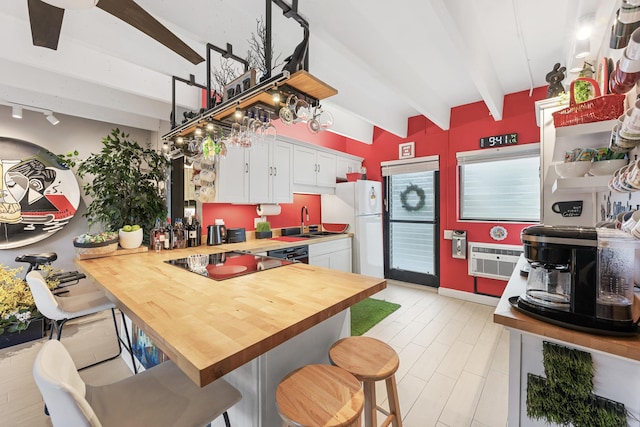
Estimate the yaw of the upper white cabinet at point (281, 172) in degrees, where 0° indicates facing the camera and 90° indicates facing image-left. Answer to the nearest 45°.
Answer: approximately 315°

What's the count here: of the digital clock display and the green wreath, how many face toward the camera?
2

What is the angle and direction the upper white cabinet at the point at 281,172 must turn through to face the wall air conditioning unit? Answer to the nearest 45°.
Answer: approximately 45° to its left

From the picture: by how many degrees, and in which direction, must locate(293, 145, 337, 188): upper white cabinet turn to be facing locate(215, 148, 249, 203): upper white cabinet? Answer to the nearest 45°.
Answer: approximately 90° to its right

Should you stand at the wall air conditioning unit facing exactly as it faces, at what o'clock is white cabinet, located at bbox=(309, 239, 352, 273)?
The white cabinet is roughly at 2 o'clock from the wall air conditioning unit.

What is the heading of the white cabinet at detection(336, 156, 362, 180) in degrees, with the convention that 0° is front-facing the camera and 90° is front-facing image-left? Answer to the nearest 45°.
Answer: approximately 315°

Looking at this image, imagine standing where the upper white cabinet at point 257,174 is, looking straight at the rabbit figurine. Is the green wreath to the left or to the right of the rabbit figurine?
left

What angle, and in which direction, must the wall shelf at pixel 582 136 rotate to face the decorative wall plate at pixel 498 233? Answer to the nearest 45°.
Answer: approximately 90° to its right

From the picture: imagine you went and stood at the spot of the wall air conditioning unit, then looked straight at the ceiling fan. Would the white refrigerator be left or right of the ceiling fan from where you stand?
right

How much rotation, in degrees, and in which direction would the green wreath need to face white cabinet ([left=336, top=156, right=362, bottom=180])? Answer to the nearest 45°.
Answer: approximately 90° to its right
